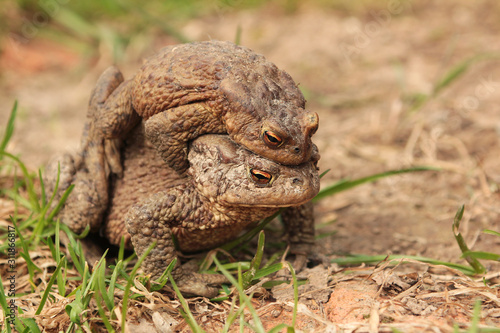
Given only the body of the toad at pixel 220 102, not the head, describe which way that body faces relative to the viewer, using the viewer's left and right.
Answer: facing the viewer and to the right of the viewer
